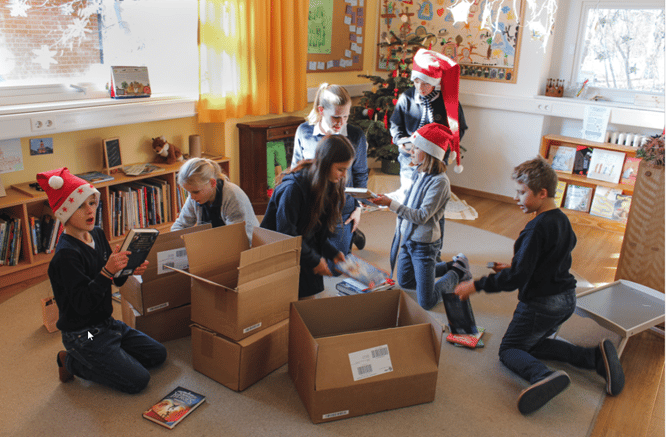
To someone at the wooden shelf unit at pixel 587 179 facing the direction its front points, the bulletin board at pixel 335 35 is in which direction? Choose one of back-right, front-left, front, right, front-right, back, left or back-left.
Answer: front-right

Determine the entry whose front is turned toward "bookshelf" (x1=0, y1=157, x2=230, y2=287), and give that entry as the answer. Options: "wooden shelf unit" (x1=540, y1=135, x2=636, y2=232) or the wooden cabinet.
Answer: the wooden shelf unit

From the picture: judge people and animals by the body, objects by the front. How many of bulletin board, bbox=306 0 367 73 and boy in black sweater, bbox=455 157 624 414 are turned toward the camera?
1

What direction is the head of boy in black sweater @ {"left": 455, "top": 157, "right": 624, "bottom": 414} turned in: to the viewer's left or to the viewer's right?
to the viewer's left

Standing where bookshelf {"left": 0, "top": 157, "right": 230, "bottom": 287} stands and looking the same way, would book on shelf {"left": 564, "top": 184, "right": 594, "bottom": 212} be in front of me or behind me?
in front

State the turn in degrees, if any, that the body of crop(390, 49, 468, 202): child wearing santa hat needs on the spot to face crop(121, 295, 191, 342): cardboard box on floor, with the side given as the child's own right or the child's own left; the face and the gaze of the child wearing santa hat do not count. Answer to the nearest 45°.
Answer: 0° — they already face it

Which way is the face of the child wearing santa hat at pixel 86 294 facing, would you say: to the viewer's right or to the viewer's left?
to the viewer's right

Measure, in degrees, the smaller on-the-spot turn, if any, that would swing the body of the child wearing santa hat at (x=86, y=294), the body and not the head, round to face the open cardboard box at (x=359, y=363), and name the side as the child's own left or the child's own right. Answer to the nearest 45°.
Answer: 0° — they already face it

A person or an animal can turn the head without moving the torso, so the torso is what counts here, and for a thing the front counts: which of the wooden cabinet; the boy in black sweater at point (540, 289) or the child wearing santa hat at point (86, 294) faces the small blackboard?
the boy in black sweater

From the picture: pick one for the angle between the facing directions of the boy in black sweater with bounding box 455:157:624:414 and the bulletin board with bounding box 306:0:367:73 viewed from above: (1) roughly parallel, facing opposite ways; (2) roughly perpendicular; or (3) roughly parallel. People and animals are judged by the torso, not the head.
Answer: roughly perpendicular

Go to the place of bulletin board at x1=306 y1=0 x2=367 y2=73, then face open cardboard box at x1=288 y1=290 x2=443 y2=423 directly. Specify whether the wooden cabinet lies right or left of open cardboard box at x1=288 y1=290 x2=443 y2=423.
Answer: right

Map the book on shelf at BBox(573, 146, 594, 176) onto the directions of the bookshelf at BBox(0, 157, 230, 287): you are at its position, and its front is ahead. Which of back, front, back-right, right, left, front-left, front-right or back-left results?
front-left

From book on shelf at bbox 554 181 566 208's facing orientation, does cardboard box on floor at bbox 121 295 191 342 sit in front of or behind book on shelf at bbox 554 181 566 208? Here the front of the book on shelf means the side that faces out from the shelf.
in front

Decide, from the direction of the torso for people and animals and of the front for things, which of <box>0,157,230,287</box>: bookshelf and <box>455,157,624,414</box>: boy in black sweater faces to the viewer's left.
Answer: the boy in black sweater

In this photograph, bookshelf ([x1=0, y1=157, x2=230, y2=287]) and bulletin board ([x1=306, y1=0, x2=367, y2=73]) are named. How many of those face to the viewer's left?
0

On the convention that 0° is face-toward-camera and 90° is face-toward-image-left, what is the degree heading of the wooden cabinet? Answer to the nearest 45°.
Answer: approximately 315°

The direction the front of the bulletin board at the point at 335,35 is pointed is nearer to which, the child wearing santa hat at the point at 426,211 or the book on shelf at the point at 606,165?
the child wearing santa hat
